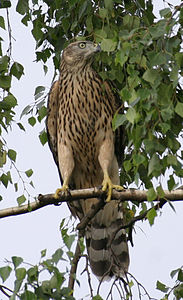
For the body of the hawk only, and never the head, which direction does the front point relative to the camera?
toward the camera
